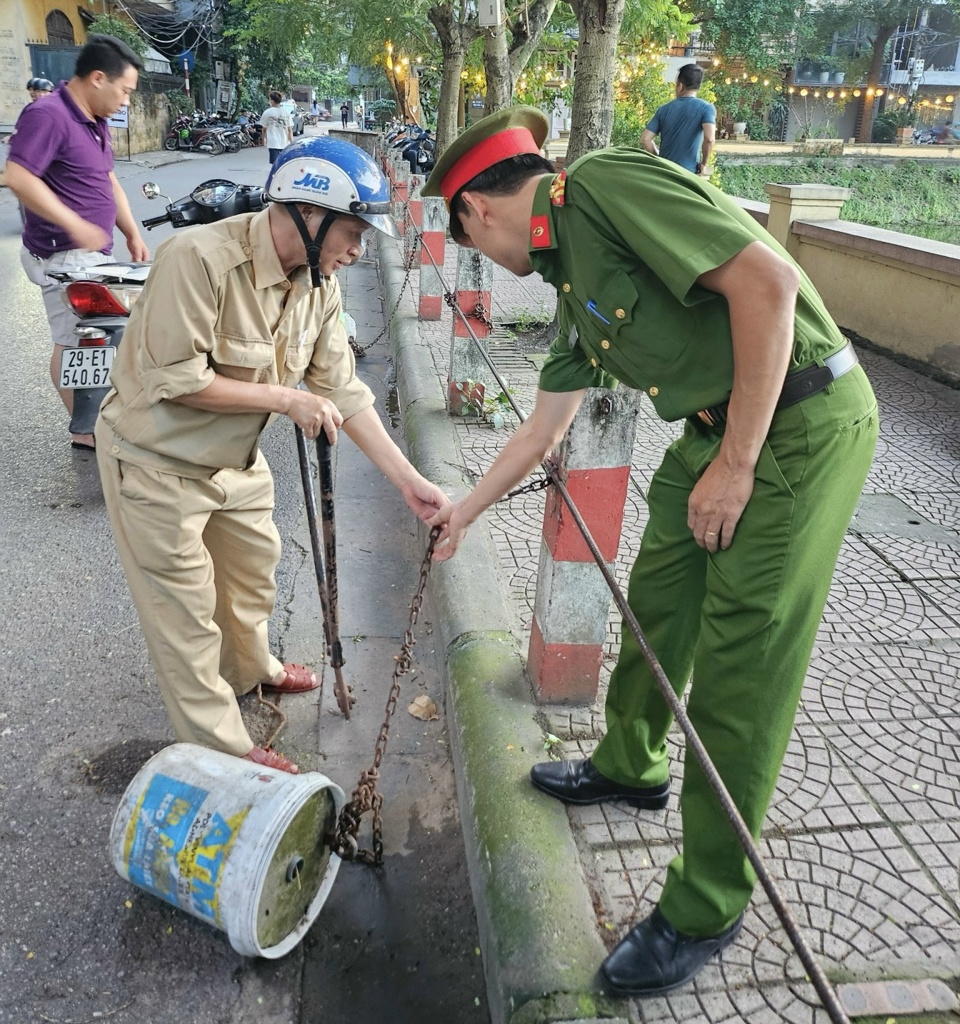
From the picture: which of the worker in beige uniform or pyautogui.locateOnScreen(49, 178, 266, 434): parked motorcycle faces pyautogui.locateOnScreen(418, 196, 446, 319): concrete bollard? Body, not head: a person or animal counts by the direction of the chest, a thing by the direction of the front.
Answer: the parked motorcycle

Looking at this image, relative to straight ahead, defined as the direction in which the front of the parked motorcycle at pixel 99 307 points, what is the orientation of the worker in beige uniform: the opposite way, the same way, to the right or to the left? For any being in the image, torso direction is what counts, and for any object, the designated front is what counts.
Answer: to the right

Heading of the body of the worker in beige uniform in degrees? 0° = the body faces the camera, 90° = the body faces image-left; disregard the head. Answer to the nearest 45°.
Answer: approximately 315°

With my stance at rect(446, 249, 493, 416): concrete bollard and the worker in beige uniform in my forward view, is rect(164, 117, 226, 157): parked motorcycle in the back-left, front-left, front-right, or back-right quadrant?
back-right

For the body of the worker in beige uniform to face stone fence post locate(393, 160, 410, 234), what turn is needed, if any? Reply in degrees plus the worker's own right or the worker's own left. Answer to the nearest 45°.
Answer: approximately 135° to the worker's own left

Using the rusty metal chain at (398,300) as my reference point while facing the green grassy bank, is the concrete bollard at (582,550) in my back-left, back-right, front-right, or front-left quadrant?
back-right

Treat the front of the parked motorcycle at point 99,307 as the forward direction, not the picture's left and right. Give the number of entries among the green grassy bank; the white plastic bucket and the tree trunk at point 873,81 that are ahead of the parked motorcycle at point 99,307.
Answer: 2

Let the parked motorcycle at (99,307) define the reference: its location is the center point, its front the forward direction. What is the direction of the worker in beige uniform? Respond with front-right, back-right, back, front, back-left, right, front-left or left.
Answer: back-right

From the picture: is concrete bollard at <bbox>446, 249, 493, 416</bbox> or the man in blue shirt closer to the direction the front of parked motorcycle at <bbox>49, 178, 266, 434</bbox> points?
the man in blue shirt

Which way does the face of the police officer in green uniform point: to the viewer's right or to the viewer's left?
to the viewer's left

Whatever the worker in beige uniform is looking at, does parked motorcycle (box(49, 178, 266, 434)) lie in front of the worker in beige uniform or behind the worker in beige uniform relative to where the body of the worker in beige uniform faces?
behind

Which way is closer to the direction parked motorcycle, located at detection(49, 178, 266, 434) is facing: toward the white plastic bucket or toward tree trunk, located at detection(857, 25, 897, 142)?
the tree trunk

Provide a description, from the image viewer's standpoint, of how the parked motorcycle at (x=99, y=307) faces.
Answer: facing away from the viewer and to the right of the viewer
